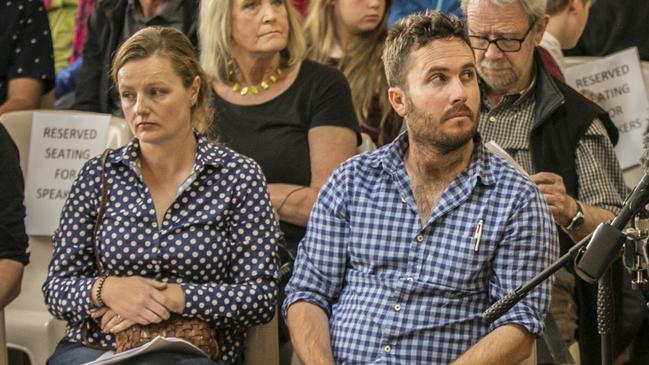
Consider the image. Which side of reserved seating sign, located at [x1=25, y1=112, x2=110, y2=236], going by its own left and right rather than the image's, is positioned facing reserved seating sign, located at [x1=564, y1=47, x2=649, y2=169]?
left

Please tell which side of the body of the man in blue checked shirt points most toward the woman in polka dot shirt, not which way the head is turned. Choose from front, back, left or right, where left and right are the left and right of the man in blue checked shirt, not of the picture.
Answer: right

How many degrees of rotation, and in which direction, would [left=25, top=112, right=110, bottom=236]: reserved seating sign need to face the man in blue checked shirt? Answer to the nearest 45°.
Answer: approximately 45° to its left

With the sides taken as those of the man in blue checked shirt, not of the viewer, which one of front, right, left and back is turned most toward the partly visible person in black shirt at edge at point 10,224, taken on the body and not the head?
right

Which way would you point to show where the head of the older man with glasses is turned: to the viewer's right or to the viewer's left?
to the viewer's left

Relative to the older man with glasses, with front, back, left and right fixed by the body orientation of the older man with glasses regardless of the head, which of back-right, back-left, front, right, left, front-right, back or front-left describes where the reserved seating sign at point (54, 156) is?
front-right

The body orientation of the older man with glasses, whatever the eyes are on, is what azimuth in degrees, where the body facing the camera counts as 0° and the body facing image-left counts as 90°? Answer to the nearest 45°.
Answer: approximately 45°
